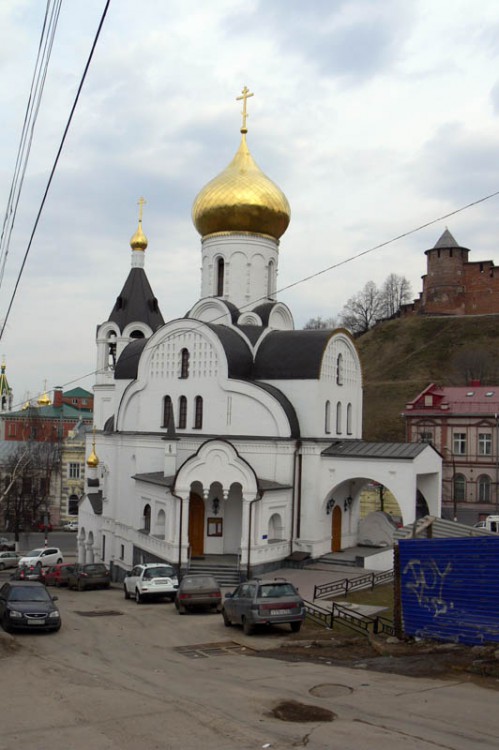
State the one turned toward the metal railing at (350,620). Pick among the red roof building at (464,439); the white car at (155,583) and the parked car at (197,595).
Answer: the red roof building

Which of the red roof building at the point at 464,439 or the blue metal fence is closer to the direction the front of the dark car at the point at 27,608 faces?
the blue metal fence

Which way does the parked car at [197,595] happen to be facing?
away from the camera

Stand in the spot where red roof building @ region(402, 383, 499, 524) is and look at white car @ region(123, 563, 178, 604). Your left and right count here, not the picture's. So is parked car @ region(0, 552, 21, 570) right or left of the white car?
right

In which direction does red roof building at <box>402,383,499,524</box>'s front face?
toward the camera

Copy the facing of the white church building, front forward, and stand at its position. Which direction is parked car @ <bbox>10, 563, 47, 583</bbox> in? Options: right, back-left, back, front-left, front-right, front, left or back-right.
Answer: right

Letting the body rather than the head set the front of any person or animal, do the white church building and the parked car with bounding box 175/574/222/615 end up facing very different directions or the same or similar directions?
very different directions

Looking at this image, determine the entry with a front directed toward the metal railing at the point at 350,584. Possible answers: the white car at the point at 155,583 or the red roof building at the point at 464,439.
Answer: the red roof building

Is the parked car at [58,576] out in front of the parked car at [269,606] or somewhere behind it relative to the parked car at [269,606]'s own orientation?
in front

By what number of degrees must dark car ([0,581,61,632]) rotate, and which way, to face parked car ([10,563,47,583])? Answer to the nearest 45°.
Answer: approximately 180°

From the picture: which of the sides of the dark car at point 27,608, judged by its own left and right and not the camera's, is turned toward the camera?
front

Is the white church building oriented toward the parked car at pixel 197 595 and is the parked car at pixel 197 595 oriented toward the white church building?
yes
